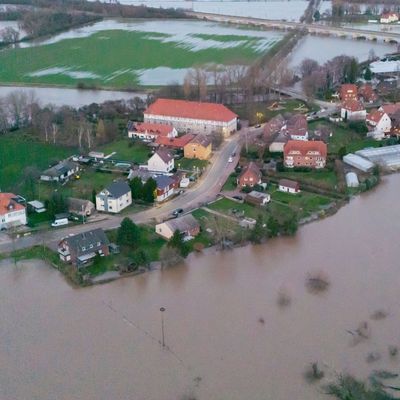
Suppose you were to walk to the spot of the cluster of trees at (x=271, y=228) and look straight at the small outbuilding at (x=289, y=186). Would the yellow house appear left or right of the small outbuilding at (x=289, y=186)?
left

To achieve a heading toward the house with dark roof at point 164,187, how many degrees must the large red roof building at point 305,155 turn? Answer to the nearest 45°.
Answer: approximately 45° to its right

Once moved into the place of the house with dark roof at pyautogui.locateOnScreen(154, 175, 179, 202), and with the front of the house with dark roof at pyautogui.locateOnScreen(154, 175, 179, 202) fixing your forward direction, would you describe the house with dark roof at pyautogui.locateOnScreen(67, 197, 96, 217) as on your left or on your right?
on your right

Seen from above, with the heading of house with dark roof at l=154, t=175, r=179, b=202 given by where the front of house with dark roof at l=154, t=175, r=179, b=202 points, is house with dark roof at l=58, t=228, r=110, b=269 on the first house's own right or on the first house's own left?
on the first house's own right

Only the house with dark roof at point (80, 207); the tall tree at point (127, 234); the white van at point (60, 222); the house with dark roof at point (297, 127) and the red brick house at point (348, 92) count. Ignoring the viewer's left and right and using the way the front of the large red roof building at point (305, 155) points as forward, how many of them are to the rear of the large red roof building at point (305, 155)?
2

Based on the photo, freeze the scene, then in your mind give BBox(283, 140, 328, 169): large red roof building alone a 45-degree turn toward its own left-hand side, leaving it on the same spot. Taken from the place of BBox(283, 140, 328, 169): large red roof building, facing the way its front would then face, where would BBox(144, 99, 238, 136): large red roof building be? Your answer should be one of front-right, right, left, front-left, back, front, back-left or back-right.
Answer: back

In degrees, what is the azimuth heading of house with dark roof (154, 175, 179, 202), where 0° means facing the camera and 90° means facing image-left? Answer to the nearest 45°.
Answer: approximately 315°

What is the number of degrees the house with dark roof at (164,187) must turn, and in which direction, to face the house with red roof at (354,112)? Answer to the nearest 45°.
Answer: approximately 90° to its left

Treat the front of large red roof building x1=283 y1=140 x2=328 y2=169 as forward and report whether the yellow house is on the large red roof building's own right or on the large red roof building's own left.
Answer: on the large red roof building's own right
